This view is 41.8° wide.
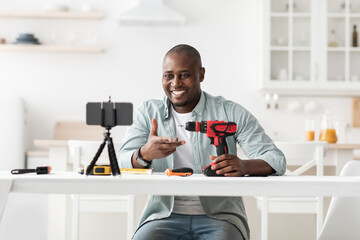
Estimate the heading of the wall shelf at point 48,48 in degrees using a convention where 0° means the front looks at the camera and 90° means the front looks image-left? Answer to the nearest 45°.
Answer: approximately 0°

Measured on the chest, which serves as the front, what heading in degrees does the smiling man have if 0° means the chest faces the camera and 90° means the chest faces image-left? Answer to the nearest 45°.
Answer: approximately 0°

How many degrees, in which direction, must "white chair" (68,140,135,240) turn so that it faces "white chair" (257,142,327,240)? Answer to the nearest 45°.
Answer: approximately 90° to its left

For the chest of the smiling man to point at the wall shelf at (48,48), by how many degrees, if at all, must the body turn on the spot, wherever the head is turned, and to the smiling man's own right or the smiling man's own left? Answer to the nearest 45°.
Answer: approximately 135° to the smiling man's own right

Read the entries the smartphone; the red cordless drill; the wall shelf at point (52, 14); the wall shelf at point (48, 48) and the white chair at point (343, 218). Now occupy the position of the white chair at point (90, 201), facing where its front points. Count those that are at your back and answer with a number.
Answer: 2

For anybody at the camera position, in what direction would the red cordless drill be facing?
facing to the left of the viewer

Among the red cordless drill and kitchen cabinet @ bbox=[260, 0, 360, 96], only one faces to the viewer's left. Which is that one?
the red cordless drill

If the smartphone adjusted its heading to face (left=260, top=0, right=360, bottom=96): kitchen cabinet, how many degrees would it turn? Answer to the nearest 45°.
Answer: approximately 45° to its right

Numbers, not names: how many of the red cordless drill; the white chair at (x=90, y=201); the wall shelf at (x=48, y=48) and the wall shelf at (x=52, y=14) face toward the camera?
3

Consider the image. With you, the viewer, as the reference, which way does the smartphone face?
facing away from the viewer
